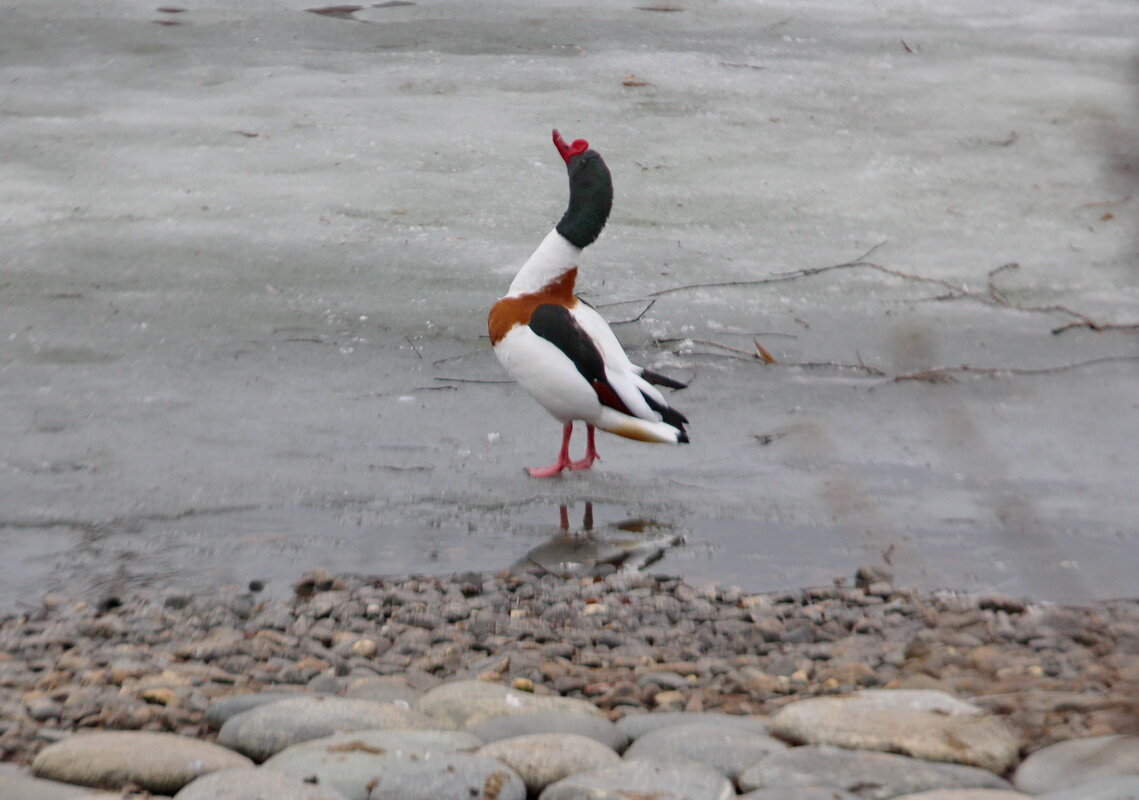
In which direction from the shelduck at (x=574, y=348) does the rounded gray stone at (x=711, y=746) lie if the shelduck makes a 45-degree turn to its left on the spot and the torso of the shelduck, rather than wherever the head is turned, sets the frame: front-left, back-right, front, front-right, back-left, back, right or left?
front-left

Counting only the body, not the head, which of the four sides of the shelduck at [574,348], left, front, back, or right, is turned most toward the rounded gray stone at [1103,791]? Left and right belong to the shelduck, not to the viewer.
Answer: left

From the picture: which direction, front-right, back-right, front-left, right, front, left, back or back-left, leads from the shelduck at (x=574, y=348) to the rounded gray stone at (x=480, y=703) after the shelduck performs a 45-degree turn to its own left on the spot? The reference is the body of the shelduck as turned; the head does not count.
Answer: front-left

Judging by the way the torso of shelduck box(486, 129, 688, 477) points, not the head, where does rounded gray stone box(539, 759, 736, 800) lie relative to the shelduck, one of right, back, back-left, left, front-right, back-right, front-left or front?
left

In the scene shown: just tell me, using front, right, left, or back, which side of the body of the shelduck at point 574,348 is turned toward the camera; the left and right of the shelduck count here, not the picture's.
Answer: left

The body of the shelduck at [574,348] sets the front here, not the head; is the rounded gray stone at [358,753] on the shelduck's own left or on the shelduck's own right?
on the shelduck's own left

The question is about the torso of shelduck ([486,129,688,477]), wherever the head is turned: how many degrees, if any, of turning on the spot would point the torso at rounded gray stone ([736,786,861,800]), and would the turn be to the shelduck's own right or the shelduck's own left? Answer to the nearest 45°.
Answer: approximately 90° to the shelduck's own left

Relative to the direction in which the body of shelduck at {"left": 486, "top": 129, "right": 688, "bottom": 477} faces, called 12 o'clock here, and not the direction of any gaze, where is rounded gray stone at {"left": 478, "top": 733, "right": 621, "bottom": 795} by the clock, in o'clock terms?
The rounded gray stone is roughly at 9 o'clock from the shelduck.

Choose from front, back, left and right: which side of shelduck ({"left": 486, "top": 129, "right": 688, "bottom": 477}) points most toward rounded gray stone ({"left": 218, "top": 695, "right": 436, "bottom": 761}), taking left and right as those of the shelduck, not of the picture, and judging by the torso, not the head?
left

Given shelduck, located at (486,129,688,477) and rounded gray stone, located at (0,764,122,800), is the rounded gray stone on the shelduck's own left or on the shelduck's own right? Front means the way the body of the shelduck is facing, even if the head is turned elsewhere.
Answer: on the shelduck's own left

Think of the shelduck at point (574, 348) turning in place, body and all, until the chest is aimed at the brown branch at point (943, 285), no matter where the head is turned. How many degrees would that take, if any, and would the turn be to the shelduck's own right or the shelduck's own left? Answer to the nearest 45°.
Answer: approximately 135° to the shelduck's own right

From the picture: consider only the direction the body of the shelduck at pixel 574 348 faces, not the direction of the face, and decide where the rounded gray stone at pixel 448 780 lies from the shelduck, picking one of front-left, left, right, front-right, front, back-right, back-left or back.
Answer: left

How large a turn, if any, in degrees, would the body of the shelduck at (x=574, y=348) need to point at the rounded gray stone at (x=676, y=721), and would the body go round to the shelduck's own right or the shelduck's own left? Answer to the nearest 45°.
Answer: approximately 90° to the shelduck's own left

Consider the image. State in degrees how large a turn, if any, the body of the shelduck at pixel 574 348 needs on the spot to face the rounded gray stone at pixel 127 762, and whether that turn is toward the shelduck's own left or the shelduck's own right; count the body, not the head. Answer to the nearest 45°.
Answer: approximately 90° to the shelduck's own left
